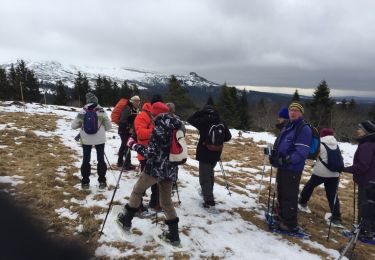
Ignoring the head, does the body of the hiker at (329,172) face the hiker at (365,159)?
no

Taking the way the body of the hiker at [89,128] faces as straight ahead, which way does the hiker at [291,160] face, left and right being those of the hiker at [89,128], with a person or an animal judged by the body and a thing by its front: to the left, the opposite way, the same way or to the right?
to the left

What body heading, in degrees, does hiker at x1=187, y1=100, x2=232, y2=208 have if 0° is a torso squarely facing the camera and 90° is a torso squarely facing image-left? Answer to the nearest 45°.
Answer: approximately 180°

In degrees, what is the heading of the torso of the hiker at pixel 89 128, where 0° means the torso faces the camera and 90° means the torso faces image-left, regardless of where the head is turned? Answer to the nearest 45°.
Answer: approximately 180°

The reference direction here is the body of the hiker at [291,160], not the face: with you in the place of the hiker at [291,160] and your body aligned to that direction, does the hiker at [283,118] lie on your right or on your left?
on your right

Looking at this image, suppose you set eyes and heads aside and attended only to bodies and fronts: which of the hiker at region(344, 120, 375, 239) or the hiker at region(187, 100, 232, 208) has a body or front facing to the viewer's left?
the hiker at region(344, 120, 375, 239)

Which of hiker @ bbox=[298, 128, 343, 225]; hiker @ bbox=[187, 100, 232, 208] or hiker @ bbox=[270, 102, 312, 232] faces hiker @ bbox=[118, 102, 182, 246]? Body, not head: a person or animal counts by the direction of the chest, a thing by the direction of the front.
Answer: hiker @ bbox=[270, 102, 312, 232]

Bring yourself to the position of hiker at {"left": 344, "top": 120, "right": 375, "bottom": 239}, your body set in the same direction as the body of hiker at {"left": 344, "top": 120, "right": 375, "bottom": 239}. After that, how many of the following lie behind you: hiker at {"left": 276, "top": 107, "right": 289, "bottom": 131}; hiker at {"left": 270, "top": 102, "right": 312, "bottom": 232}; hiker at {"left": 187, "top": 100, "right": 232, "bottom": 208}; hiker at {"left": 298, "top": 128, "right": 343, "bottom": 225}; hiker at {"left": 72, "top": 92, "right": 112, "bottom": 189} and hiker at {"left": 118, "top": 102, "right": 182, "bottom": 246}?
0

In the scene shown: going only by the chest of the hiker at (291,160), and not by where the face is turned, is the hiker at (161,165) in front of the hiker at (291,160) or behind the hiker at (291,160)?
in front

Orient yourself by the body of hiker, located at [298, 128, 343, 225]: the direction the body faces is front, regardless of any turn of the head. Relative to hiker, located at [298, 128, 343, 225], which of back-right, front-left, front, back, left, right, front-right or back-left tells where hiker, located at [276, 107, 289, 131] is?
left

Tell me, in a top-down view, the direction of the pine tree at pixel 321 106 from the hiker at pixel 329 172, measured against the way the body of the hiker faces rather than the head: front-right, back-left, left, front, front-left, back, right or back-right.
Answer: front-right

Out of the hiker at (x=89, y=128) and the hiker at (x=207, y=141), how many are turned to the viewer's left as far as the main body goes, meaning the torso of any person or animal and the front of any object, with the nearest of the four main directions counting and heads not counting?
0

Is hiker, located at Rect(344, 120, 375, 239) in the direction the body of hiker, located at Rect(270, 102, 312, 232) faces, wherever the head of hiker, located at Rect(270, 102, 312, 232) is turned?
no

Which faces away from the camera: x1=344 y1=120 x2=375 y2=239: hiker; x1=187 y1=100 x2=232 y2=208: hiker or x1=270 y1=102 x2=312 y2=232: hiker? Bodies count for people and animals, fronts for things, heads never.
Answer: x1=187 y1=100 x2=232 y2=208: hiker

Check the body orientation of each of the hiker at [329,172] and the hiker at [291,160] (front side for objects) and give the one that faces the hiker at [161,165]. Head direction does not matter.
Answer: the hiker at [291,160]

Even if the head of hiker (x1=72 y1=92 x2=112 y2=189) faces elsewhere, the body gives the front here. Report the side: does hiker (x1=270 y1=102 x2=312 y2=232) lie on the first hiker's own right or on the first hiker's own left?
on the first hiker's own right

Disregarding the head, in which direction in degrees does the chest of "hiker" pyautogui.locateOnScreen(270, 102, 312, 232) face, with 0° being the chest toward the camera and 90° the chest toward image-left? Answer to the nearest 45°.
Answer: approximately 45°

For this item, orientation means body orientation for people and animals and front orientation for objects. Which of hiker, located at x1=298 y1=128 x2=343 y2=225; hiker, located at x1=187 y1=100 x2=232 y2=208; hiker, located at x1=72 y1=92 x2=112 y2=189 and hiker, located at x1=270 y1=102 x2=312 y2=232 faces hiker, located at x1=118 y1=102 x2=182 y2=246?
hiker, located at x1=270 y1=102 x2=312 y2=232

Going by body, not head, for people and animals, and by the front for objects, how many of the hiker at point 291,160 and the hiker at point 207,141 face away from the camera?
1

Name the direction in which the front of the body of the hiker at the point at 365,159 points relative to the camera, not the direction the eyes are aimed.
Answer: to the viewer's left

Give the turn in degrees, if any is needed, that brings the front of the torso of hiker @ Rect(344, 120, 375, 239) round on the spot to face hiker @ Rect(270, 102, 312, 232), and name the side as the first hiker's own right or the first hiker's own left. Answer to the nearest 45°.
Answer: approximately 45° to the first hiker's own left
